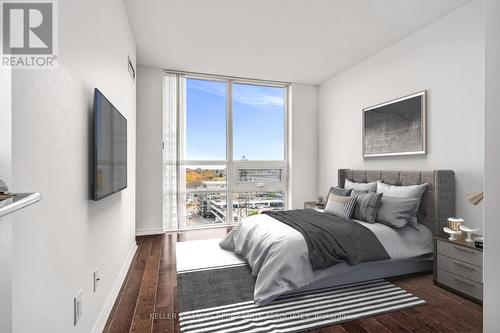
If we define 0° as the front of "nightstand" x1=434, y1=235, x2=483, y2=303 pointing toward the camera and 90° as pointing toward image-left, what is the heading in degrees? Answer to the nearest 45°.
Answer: approximately 45°

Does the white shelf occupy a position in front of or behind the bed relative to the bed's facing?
in front

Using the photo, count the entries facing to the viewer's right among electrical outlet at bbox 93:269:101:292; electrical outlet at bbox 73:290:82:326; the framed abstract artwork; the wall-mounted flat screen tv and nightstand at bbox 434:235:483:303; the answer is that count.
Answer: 3

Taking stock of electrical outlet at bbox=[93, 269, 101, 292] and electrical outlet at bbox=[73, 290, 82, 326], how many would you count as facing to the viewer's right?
2

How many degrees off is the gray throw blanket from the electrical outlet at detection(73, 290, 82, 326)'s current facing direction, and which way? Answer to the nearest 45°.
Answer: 0° — it already faces it

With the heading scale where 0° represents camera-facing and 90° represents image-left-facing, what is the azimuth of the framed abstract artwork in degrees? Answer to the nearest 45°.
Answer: approximately 45°

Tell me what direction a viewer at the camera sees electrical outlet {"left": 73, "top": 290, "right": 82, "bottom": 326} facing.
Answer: facing to the right of the viewer

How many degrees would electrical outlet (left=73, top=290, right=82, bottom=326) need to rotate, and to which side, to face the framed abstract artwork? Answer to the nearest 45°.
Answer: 0° — it already faces it

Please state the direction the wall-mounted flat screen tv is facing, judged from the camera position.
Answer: facing to the right of the viewer

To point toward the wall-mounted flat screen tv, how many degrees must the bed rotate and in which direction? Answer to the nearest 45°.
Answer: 0° — it already faces it

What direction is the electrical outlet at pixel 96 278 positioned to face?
to the viewer's right

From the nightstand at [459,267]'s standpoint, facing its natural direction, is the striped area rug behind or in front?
in front
